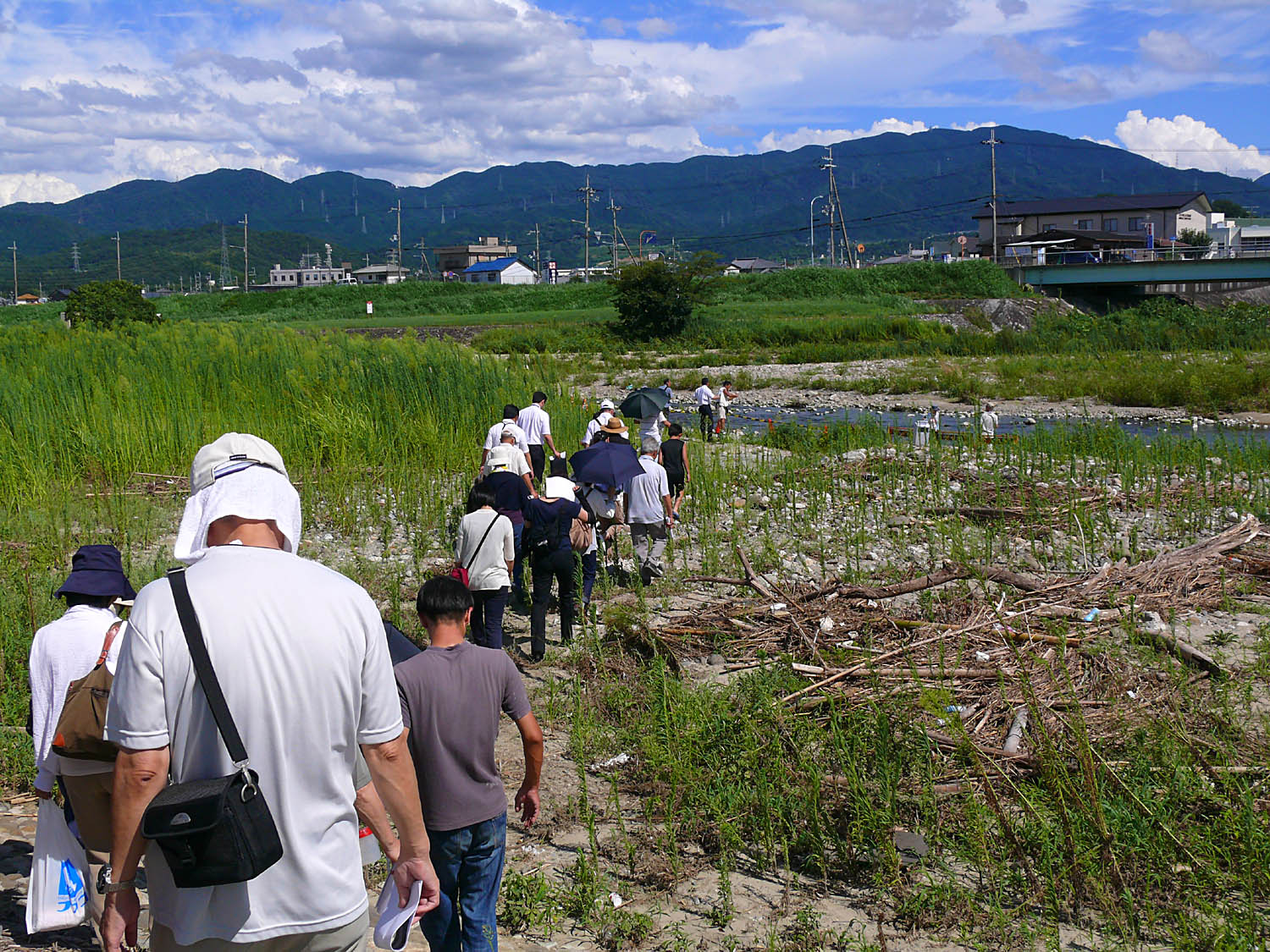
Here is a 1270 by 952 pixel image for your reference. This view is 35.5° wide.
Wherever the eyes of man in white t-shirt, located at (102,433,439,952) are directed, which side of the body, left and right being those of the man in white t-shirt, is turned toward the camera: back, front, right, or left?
back

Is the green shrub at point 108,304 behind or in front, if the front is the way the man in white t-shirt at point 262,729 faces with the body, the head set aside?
in front

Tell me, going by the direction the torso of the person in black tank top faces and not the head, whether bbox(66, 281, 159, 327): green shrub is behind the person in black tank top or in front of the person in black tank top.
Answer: in front

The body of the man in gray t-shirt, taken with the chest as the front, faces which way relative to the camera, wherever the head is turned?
away from the camera

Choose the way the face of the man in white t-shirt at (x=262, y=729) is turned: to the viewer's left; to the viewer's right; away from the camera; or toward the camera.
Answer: away from the camera

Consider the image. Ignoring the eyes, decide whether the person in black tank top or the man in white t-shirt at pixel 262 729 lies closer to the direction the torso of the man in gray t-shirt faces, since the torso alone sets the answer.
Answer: the person in black tank top

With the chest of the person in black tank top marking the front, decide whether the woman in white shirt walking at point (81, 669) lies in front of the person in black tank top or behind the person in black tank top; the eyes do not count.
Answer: behind

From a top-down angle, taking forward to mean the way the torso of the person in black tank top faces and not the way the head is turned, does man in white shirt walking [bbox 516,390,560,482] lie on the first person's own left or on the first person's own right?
on the first person's own left

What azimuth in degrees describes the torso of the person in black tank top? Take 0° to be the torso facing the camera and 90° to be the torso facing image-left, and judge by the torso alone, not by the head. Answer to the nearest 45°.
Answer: approximately 180°
